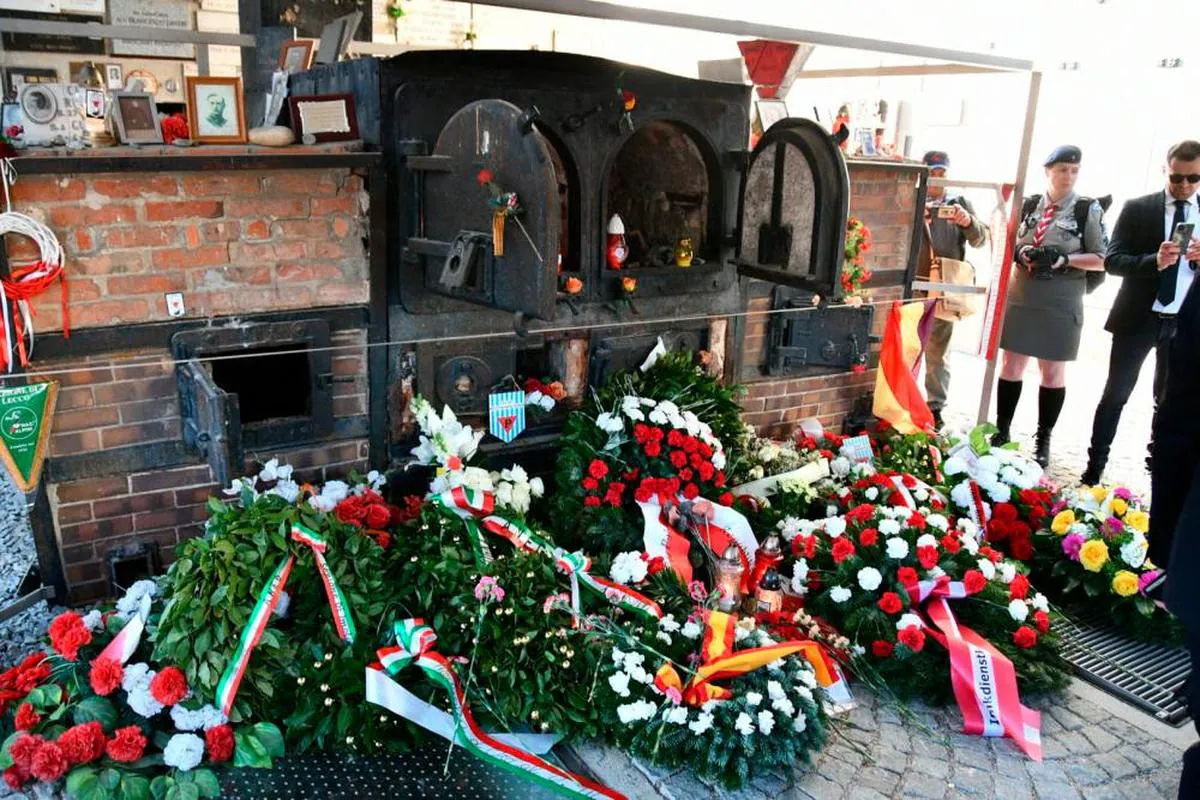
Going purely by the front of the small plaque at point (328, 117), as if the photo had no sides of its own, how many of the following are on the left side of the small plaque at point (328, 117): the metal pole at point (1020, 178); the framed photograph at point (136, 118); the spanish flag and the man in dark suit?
3

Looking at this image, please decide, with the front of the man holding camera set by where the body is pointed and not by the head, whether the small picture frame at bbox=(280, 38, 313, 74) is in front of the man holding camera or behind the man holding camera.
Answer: in front

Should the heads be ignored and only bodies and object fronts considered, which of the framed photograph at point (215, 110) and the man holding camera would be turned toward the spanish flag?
the man holding camera

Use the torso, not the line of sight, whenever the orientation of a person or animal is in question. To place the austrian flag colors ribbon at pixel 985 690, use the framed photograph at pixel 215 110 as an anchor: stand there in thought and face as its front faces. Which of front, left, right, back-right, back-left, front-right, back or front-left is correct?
front-left

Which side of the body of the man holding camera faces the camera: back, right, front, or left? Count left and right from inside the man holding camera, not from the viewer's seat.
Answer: front

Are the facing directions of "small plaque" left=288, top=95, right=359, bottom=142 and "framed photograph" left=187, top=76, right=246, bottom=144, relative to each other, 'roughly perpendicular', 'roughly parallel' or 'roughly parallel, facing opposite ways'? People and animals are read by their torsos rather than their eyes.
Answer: roughly parallel

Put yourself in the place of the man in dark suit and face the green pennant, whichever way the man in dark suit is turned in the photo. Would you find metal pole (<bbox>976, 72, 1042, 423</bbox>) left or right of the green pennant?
right

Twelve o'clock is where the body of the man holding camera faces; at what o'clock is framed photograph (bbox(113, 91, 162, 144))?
The framed photograph is roughly at 1 o'clock from the man holding camera.
